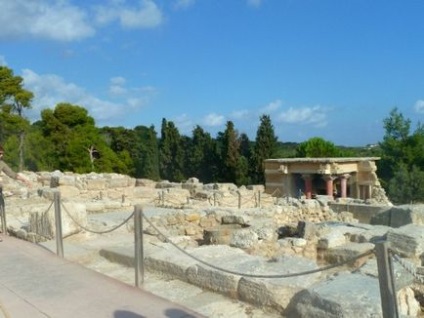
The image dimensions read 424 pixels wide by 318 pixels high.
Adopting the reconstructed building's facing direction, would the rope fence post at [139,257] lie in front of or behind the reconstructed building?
in front

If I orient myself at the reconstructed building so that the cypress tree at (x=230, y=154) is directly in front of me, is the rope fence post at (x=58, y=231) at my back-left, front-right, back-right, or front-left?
back-left

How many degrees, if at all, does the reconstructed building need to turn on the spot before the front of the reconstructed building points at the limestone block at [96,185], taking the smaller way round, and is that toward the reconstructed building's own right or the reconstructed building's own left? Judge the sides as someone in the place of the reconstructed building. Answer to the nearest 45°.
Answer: approximately 45° to the reconstructed building's own right

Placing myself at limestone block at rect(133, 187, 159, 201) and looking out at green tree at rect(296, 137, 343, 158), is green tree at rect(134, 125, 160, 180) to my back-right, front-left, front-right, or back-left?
front-left

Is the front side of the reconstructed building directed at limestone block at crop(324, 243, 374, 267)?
yes

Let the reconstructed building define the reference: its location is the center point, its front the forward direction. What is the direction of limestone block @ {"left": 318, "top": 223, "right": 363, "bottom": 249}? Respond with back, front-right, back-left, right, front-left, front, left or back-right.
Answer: front

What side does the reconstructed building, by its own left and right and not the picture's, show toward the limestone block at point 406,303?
front

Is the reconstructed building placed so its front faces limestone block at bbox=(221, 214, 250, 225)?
yes

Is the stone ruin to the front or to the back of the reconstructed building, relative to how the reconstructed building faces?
to the front

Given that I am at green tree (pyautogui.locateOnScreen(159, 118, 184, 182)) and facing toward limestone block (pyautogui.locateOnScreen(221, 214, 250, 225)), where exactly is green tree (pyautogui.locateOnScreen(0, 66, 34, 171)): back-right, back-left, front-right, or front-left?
front-right

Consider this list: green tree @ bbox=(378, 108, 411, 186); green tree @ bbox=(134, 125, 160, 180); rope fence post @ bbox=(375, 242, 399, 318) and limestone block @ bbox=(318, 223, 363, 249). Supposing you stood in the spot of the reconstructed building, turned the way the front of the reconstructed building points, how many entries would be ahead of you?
2

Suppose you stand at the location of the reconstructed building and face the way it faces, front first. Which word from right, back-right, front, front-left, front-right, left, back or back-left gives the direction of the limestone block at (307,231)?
front

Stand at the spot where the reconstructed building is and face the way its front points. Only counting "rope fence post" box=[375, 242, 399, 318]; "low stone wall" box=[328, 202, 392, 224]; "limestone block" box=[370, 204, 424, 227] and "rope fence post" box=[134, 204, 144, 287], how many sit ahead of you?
4

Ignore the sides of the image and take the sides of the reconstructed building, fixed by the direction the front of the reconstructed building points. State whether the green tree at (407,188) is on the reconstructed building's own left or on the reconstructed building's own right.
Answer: on the reconstructed building's own left

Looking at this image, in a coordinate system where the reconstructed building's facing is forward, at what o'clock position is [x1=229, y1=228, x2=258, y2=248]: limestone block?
The limestone block is roughly at 12 o'clock from the reconstructed building.

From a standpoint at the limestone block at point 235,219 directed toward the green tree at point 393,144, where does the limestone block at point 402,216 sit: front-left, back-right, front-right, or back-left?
front-right

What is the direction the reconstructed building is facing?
toward the camera

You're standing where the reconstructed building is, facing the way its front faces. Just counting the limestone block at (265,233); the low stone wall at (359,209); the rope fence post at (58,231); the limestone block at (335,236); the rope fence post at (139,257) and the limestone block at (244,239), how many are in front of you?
6
